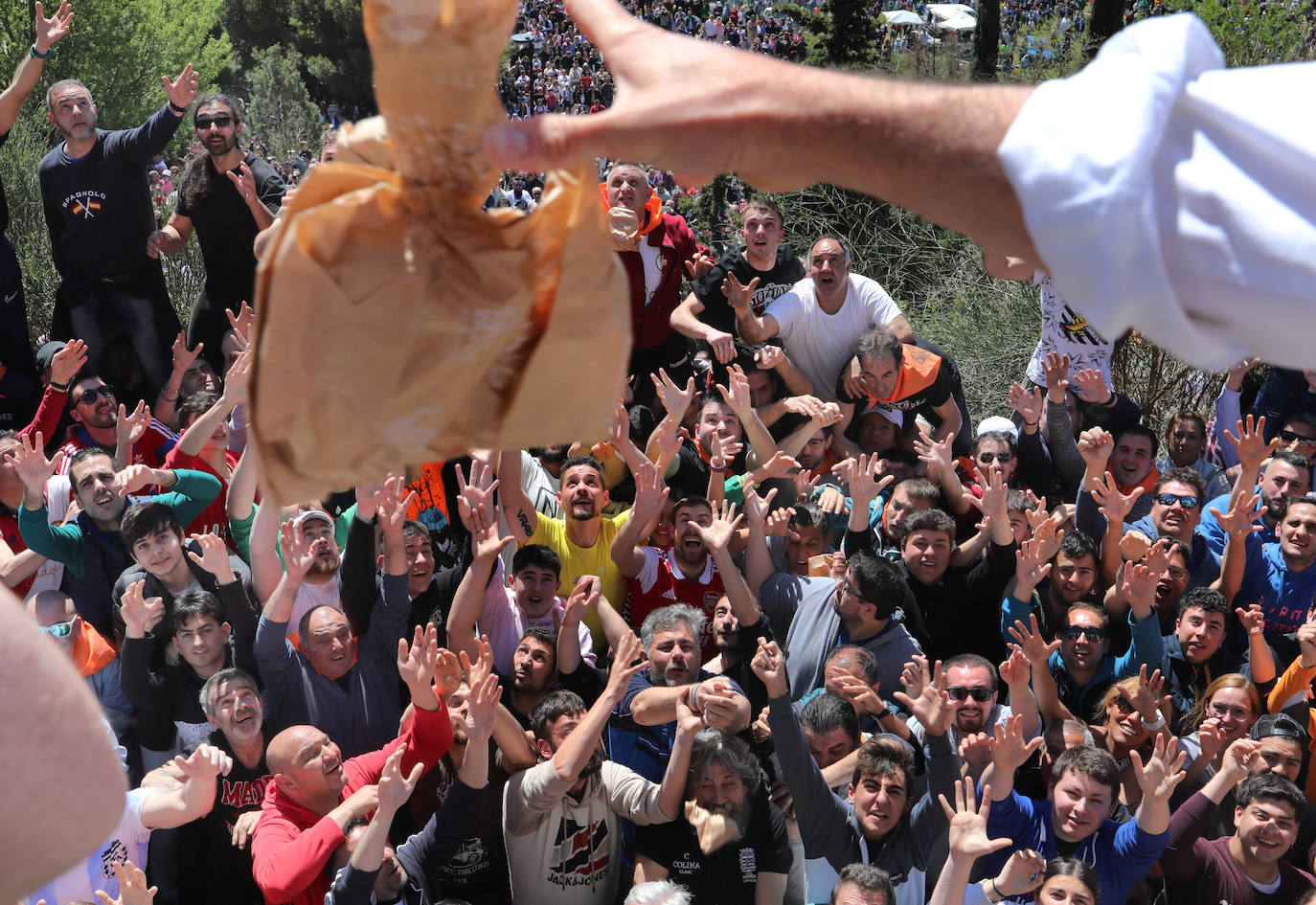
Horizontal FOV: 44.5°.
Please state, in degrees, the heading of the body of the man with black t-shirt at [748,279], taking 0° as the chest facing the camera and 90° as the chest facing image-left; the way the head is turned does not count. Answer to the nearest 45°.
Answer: approximately 0°

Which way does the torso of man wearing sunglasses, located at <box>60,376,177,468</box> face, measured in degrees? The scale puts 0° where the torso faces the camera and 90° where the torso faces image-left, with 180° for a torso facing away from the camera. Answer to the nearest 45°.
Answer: approximately 315°

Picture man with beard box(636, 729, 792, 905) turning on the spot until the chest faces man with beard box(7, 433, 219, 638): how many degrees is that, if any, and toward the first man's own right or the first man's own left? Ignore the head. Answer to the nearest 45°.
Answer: approximately 135° to the first man's own right

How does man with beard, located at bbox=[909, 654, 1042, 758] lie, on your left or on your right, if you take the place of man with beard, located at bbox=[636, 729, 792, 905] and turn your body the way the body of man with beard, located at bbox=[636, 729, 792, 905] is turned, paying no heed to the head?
on your left

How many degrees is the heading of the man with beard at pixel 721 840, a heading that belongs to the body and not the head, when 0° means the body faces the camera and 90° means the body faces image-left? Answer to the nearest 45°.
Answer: approximately 0°
